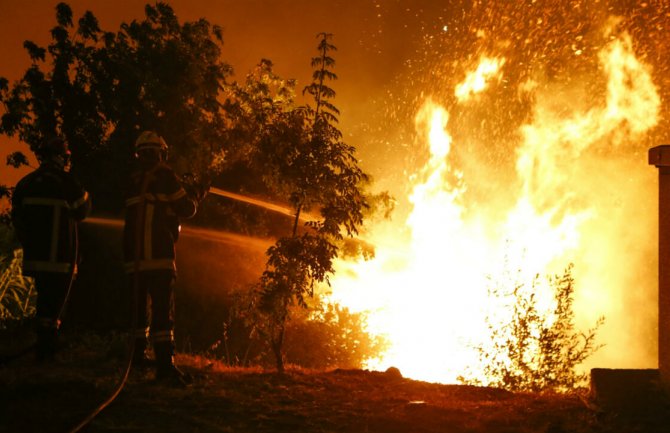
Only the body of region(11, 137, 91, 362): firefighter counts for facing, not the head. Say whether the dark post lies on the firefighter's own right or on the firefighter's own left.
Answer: on the firefighter's own right

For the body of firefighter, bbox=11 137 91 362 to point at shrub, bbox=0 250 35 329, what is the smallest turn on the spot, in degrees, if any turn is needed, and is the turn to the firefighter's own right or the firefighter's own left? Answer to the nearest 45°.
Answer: approximately 45° to the firefighter's own left

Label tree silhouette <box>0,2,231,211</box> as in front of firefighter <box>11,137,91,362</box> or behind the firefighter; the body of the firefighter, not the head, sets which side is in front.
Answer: in front

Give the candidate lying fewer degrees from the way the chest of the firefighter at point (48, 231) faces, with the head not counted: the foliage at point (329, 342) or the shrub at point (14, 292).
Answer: the foliage

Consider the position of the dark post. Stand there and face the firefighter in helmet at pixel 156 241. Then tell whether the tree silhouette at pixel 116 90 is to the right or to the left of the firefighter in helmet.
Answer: right

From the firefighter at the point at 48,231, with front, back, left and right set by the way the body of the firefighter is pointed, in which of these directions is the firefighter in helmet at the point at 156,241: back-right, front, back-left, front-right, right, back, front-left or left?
right

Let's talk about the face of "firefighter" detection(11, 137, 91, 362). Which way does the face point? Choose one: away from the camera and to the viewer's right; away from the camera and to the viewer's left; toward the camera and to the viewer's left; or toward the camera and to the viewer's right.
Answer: away from the camera and to the viewer's right

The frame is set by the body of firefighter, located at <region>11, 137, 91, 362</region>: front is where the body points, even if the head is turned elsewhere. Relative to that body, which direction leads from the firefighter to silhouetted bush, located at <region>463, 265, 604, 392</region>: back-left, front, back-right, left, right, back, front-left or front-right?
front-right

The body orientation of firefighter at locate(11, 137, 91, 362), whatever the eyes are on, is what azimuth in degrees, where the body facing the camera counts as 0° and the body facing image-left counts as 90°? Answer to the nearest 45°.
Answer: approximately 225°
